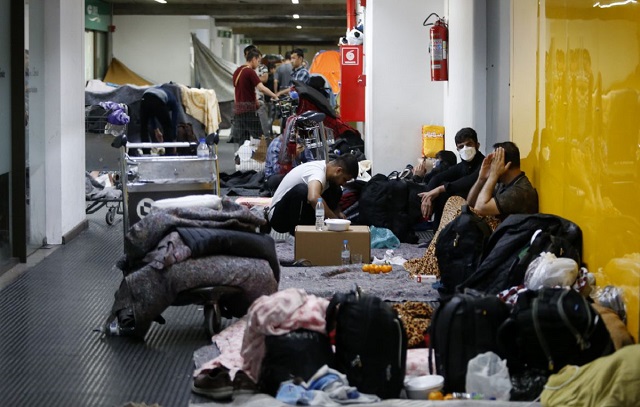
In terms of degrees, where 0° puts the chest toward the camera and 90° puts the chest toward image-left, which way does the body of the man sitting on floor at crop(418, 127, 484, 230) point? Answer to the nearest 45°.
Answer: approximately 45°

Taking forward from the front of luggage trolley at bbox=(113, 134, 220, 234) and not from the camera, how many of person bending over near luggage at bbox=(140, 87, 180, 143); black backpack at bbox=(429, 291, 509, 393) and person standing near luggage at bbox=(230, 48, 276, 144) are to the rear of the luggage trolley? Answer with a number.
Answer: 2

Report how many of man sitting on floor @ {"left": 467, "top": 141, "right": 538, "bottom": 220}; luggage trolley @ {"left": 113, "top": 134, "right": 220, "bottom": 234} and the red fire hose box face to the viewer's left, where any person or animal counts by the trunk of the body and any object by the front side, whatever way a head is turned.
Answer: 1

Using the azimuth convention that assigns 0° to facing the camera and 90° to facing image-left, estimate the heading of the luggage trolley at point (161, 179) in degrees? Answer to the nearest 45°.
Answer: approximately 0°

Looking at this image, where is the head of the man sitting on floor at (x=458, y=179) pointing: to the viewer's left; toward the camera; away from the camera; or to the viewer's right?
toward the camera

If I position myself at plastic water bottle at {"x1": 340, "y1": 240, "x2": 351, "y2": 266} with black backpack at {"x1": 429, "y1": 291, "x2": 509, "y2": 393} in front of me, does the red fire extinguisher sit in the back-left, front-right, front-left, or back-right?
back-left

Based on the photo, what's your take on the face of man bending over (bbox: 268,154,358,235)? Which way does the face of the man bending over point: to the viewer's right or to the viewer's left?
to the viewer's right

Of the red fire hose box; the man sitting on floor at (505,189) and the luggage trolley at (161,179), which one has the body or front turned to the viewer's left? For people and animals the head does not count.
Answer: the man sitting on floor

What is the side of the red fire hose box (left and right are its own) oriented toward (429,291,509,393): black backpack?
front

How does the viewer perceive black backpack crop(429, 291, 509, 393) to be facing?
facing the viewer and to the left of the viewer

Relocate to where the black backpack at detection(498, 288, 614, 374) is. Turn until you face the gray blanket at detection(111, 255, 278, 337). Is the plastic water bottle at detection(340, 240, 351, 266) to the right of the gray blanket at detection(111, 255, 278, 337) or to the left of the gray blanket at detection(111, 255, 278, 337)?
right

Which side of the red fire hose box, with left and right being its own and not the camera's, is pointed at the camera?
front

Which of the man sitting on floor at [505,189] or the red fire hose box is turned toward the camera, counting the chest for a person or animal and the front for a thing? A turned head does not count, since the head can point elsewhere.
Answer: the red fire hose box

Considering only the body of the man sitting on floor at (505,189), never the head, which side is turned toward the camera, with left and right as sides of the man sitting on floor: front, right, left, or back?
left
